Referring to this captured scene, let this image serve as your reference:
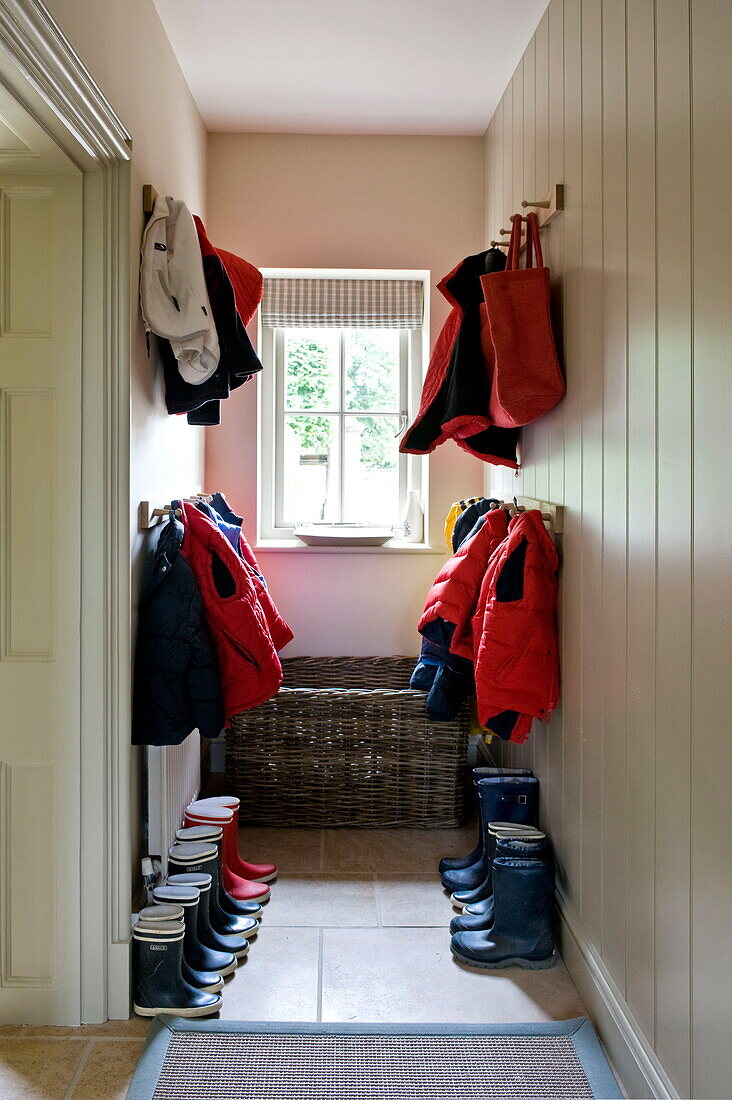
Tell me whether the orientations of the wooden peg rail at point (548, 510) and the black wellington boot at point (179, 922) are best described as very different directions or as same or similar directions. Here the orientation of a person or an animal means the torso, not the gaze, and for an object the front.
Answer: very different directions

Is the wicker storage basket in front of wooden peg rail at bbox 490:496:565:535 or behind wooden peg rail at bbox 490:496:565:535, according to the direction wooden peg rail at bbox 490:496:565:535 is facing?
in front

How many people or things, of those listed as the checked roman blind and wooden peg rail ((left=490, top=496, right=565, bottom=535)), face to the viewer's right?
0

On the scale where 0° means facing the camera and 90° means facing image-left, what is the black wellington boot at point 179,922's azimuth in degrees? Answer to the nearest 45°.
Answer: approximately 270°

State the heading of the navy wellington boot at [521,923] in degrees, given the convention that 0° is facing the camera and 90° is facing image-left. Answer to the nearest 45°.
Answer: approximately 90°

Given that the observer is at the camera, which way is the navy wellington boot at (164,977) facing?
facing to the right of the viewer

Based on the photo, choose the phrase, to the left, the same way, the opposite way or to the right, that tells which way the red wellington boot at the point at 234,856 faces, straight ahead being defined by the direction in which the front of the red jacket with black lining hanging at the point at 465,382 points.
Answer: the opposite way

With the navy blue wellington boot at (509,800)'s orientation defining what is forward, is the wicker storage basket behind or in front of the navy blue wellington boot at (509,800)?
in front

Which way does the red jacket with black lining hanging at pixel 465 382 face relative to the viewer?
to the viewer's left

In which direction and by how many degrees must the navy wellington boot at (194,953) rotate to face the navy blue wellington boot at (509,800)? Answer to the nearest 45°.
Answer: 0° — it already faces it

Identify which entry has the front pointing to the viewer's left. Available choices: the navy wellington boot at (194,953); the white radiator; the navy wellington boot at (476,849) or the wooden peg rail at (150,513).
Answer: the navy wellington boot at (476,849)
